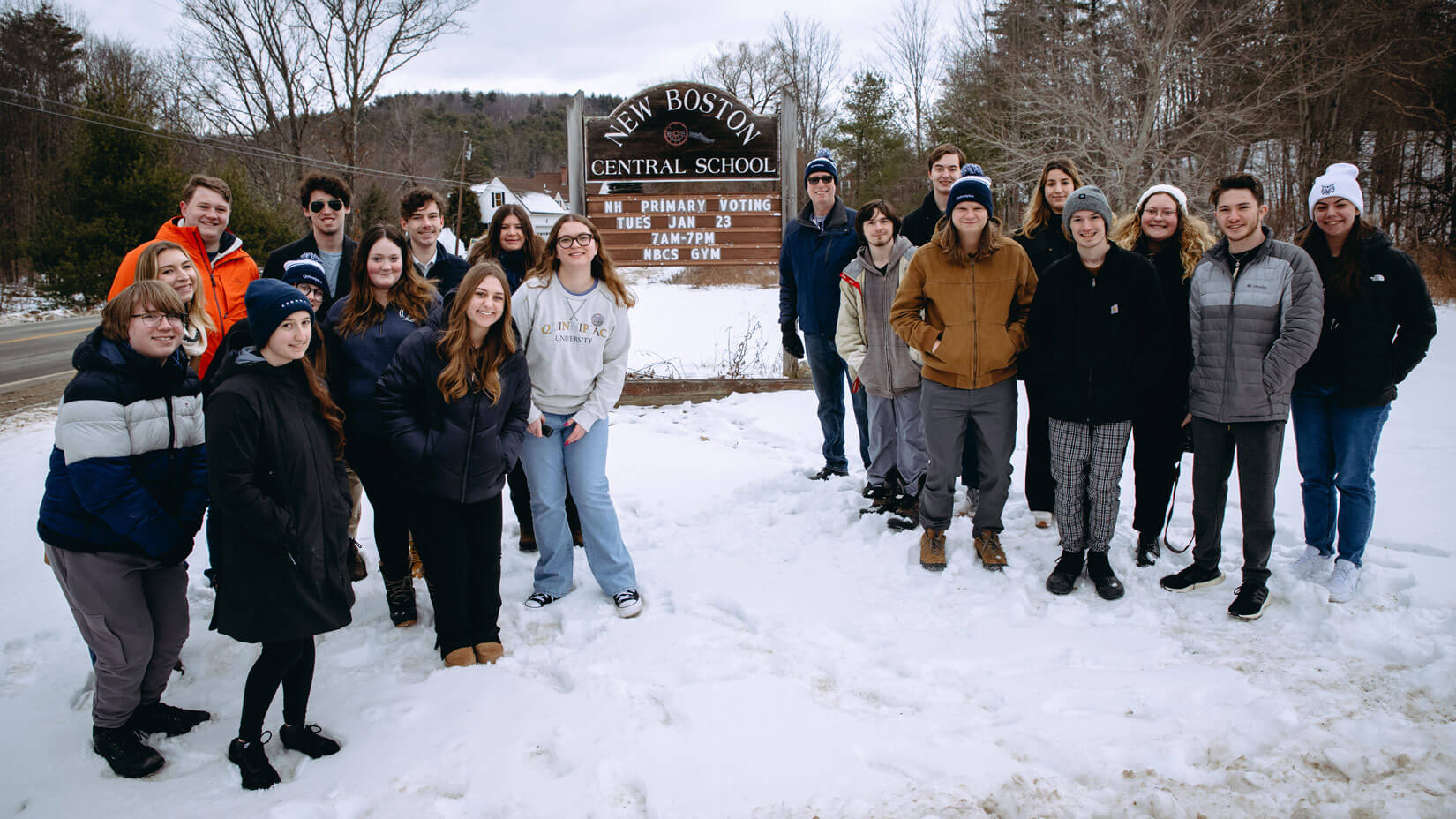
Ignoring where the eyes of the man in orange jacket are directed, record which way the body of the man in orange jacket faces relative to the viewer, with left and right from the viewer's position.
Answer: facing the viewer and to the right of the viewer

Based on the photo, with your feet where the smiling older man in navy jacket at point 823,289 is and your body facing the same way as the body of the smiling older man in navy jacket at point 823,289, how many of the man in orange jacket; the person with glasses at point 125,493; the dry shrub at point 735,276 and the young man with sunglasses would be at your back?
1

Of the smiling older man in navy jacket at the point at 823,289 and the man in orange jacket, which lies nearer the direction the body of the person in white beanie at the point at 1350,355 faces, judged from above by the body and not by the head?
the man in orange jacket

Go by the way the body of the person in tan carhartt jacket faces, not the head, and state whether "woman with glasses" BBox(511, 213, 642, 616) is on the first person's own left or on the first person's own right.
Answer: on the first person's own right

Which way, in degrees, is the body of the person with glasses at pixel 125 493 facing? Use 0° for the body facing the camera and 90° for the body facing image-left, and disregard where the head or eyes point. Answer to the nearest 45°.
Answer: approximately 315°

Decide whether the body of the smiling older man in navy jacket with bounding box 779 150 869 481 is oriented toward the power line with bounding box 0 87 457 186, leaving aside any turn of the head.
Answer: no

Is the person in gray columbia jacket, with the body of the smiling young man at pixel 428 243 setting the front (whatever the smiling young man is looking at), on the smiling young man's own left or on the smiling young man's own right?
on the smiling young man's own left

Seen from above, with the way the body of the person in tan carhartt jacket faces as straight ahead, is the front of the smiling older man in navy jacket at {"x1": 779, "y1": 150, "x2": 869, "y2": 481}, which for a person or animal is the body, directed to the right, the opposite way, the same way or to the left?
the same way

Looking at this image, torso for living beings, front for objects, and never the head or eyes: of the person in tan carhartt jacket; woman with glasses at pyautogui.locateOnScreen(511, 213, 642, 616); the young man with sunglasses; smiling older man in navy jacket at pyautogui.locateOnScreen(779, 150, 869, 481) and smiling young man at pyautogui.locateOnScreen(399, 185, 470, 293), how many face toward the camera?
5

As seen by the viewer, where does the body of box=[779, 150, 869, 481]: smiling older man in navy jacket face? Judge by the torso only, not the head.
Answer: toward the camera

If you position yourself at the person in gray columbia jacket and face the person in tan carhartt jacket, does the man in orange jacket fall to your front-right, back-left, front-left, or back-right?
front-left

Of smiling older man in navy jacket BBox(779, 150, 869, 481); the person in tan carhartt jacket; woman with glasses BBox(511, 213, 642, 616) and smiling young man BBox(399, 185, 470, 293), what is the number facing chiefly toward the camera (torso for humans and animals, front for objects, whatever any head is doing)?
4

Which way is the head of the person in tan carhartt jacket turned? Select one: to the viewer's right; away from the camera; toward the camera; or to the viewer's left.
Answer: toward the camera

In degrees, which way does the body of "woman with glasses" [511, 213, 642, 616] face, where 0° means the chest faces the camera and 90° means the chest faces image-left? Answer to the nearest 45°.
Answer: approximately 0°

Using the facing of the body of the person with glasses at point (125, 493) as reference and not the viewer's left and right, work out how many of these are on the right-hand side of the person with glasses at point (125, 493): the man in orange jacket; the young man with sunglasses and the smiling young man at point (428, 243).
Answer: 0

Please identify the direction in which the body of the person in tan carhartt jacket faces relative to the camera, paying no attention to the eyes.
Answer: toward the camera
